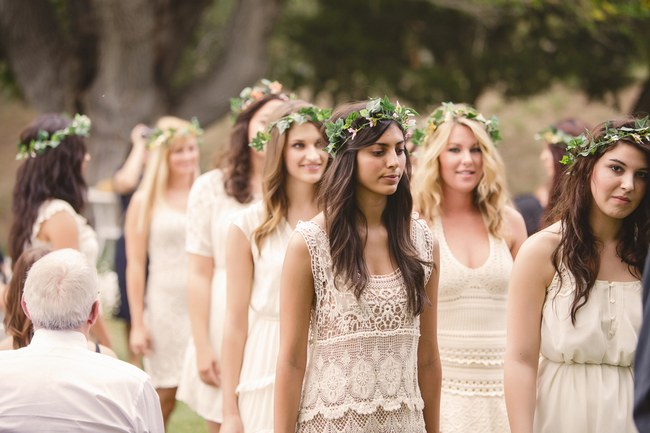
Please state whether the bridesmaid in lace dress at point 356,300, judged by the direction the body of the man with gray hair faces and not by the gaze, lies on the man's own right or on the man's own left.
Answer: on the man's own right

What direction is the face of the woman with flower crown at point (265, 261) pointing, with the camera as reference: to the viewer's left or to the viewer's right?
to the viewer's right

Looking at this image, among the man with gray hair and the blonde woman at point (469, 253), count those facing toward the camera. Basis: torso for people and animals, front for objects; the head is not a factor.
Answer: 1

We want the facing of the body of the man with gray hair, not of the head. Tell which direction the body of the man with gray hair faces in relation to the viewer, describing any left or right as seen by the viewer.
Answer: facing away from the viewer

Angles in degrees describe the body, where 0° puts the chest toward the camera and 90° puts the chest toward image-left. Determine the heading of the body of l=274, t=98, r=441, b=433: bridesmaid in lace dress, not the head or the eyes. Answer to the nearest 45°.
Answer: approximately 315°

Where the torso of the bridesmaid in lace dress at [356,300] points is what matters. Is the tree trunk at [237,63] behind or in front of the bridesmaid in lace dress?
behind

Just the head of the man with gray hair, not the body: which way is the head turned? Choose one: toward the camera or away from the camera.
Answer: away from the camera

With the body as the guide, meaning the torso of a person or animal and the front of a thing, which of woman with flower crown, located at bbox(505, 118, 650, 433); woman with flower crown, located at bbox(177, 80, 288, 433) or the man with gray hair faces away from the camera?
the man with gray hair

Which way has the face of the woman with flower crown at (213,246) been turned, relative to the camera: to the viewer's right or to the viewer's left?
to the viewer's right
